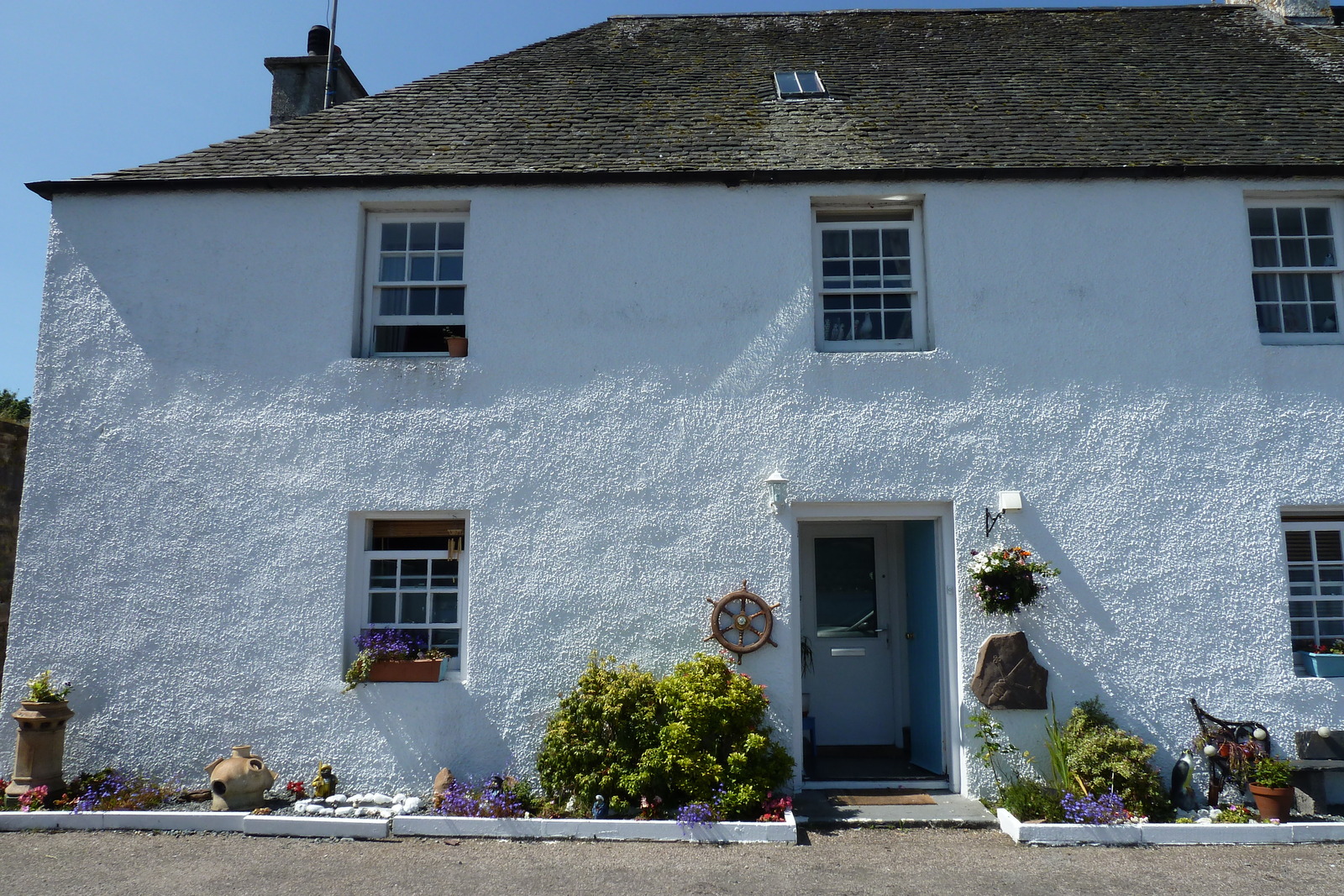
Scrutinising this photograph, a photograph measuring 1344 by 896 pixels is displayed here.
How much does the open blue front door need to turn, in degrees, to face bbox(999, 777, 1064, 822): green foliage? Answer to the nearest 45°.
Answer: approximately 135° to its left

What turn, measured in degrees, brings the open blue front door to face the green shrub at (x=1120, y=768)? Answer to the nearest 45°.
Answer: approximately 135° to its left

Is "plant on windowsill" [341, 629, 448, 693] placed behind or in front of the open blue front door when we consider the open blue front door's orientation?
in front

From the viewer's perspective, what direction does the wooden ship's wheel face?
toward the camera

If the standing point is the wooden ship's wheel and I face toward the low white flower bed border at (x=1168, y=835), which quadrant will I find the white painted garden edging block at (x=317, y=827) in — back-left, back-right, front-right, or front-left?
back-right

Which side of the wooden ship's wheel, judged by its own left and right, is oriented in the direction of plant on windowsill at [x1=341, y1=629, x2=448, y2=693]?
right

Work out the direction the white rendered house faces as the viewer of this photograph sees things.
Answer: facing the viewer

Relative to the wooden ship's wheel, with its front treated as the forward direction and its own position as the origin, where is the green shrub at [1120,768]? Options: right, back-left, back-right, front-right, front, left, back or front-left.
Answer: left

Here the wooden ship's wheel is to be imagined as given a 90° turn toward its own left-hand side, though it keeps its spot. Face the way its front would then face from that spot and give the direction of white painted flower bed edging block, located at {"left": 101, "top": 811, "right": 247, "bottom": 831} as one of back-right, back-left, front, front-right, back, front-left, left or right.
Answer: back

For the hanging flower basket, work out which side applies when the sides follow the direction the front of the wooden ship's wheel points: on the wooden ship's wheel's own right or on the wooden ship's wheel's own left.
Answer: on the wooden ship's wheel's own left
